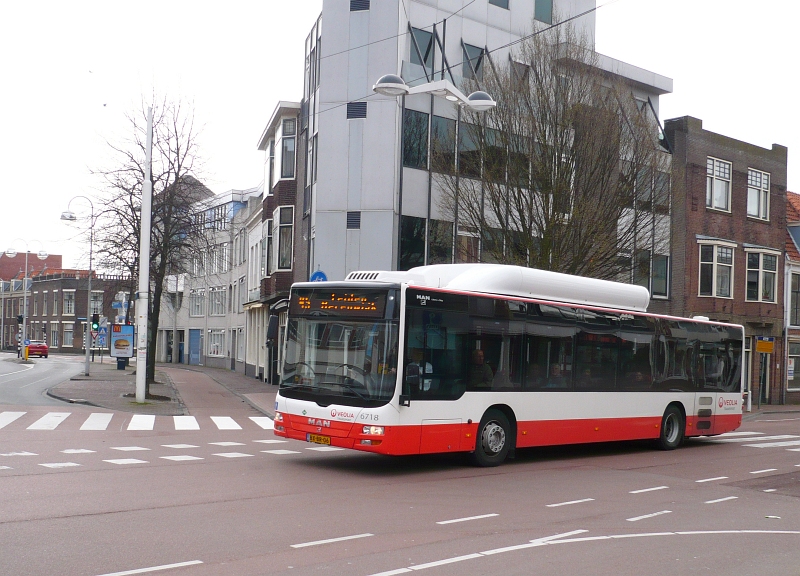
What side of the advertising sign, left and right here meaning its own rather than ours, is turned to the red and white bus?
front

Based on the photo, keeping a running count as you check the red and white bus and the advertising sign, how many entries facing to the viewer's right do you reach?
0

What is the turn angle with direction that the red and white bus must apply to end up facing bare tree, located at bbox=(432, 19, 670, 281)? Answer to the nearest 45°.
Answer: approximately 135° to its right

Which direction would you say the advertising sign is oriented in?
toward the camera

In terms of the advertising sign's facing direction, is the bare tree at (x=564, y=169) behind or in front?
in front

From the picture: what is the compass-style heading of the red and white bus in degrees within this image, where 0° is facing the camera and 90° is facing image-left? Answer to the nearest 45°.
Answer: approximately 45°

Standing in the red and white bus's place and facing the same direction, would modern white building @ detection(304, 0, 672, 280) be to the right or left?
on its right

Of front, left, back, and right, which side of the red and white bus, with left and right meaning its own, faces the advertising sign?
right
